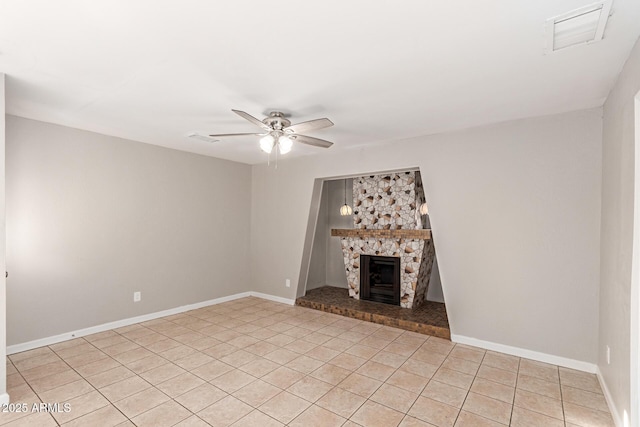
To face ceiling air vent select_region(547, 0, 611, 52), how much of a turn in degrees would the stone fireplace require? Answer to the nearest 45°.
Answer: approximately 45° to its left

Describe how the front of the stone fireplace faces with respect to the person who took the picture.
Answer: facing the viewer and to the left of the viewer
